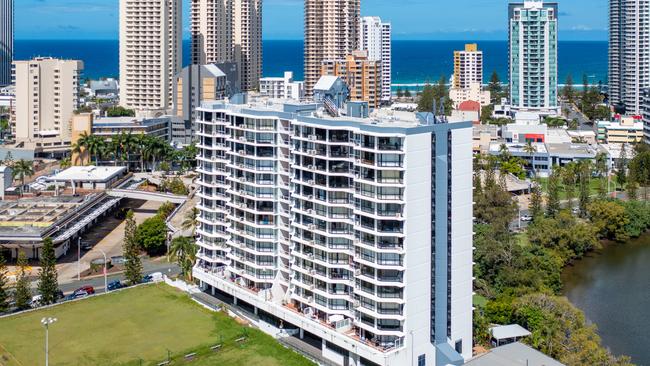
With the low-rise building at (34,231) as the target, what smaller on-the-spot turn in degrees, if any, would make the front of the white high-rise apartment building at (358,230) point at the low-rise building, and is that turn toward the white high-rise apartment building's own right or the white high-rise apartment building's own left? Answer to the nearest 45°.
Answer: approximately 90° to the white high-rise apartment building's own right

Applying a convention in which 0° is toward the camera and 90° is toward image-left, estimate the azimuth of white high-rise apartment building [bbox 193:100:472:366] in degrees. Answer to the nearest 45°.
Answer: approximately 45°

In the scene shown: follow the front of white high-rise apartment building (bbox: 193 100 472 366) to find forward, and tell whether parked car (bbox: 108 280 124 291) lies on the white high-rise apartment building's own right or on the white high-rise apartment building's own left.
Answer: on the white high-rise apartment building's own right

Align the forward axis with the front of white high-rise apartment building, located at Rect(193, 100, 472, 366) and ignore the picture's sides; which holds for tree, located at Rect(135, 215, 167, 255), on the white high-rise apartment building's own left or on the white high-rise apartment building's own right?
on the white high-rise apartment building's own right

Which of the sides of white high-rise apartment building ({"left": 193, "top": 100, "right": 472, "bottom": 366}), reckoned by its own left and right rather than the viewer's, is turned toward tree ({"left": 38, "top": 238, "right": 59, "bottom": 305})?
right
